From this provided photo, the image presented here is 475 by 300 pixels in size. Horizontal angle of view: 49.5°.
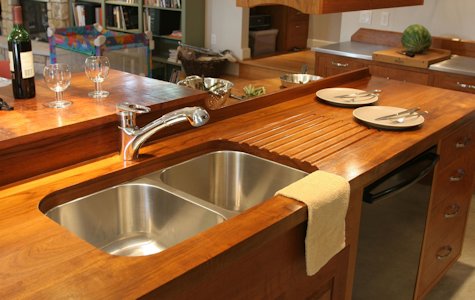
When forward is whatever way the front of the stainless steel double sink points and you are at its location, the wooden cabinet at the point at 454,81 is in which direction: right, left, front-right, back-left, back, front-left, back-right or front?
left

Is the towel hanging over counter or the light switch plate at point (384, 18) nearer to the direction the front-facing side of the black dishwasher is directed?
the towel hanging over counter
